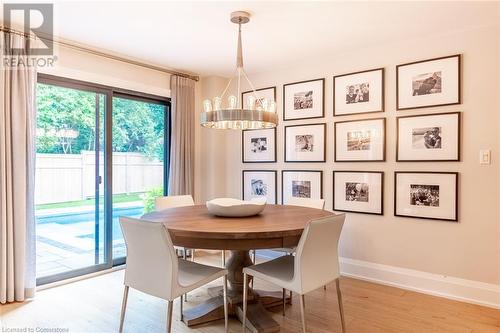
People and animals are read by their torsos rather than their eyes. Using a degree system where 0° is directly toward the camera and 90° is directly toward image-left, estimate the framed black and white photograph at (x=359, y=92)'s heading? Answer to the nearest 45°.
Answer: approximately 45°

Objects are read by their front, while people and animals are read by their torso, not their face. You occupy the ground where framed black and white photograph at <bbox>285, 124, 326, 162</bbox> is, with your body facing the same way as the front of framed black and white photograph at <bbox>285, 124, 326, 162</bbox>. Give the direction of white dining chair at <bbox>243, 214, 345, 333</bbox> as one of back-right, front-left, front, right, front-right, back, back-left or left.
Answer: front-left

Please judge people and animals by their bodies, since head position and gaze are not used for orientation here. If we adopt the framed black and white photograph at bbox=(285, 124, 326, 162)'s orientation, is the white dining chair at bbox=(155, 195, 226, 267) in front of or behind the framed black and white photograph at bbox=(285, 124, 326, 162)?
in front

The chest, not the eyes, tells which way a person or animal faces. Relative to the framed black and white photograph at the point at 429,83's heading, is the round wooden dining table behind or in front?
in front

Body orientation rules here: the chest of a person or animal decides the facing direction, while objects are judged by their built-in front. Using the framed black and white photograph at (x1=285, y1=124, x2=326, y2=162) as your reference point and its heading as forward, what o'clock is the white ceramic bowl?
The white ceramic bowl is roughly at 11 o'clock from the framed black and white photograph.

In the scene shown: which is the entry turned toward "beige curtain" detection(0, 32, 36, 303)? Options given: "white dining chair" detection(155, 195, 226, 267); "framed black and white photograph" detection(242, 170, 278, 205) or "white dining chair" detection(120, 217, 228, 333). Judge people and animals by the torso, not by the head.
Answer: the framed black and white photograph

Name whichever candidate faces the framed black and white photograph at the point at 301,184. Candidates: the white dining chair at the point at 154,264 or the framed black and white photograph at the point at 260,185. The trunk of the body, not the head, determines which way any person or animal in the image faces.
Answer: the white dining chair

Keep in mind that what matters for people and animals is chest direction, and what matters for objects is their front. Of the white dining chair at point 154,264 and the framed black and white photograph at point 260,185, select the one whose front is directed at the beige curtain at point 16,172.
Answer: the framed black and white photograph

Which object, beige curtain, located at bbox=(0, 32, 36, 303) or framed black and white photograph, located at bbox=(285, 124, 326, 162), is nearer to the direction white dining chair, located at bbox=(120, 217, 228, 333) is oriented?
the framed black and white photograph

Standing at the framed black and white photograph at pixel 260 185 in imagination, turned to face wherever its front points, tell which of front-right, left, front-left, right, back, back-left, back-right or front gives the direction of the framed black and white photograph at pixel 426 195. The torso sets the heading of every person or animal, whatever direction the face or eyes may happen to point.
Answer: left

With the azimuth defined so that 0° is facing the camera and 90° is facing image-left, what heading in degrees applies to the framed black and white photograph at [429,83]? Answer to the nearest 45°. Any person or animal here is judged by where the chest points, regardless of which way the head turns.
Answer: approximately 45°
